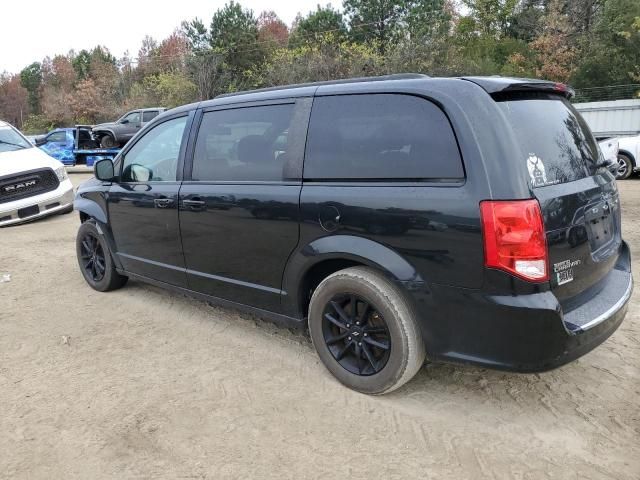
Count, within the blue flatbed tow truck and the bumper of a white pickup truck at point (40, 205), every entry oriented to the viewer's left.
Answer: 1

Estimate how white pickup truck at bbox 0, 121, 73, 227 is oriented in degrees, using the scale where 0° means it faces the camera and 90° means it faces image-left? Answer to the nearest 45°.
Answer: approximately 315°

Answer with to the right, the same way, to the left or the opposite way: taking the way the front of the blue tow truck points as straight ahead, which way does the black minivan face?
to the right

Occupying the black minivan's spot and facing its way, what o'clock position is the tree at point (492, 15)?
The tree is roughly at 2 o'clock from the black minivan.

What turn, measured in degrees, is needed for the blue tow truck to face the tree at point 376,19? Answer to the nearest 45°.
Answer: approximately 135° to its right

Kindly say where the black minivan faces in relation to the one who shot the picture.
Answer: facing away from the viewer and to the left of the viewer

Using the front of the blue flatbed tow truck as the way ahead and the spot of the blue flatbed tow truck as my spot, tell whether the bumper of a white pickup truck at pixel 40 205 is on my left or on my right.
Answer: on my left

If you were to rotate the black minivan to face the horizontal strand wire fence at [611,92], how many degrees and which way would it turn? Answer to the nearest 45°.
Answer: approximately 90° to its right

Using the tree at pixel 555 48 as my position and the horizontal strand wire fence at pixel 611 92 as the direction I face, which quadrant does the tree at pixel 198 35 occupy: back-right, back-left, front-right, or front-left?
back-right

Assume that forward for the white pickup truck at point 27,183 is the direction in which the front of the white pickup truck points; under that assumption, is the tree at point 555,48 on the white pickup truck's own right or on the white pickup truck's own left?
on the white pickup truck's own left

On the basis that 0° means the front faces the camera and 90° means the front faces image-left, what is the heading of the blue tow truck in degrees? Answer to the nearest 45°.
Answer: approximately 90°

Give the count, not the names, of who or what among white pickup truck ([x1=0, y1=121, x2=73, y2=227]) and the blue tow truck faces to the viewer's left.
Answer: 1

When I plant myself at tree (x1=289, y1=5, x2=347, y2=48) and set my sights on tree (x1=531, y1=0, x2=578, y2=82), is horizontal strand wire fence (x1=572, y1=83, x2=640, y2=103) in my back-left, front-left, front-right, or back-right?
front-right
